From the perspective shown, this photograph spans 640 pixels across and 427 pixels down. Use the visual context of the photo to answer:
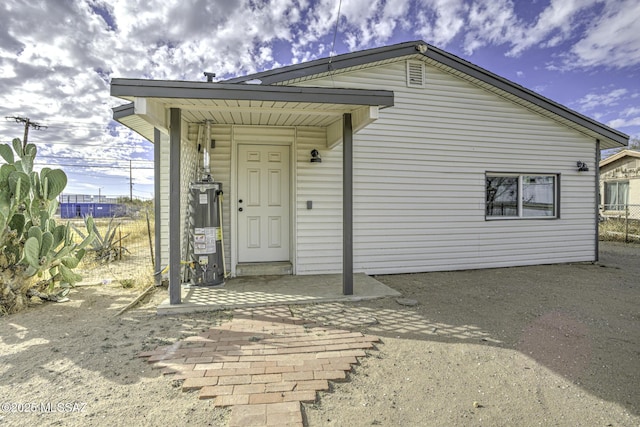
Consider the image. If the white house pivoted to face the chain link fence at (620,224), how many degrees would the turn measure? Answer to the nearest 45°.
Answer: approximately 135° to its left

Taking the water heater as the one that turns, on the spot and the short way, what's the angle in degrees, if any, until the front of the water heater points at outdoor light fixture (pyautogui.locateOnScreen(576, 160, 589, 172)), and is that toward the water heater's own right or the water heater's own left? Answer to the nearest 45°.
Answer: approximately 90° to the water heater's own left

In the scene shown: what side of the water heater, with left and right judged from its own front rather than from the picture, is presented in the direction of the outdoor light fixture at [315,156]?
left

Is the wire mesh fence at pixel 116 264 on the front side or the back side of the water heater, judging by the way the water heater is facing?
on the back side

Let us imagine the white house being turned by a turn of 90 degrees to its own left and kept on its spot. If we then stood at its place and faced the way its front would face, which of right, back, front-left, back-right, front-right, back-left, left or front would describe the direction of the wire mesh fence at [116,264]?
back

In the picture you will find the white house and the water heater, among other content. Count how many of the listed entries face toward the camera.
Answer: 2

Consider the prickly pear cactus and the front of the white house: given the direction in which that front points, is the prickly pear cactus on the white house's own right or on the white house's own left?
on the white house's own right

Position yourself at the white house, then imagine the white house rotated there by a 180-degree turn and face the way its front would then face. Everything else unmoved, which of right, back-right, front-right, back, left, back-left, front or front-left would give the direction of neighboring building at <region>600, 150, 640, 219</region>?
front-right

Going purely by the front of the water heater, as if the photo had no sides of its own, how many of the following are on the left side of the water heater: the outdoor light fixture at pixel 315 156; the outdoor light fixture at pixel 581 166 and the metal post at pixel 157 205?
2

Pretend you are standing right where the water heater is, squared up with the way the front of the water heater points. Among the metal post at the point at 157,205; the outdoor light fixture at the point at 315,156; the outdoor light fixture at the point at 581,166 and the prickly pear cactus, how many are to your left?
2

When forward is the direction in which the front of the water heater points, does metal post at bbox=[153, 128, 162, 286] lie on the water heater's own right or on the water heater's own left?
on the water heater's own right

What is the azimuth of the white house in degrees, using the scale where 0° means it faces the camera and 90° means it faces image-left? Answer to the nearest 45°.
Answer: approximately 0°
